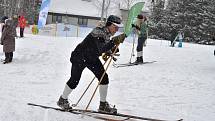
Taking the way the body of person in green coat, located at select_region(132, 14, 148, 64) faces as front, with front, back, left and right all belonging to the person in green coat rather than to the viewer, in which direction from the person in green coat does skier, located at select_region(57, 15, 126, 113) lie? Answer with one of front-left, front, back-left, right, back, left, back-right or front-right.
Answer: left
